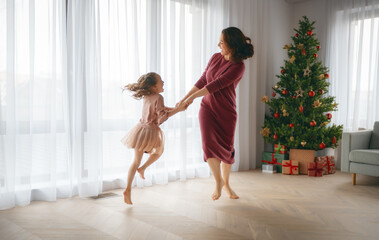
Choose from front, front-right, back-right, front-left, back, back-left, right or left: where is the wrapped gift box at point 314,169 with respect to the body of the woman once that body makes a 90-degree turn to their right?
right

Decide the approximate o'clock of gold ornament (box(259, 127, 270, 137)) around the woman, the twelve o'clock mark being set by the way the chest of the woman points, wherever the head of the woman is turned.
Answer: The gold ornament is roughly at 5 o'clock from the woman.

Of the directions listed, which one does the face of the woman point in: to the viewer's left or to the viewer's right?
to the viewer's left

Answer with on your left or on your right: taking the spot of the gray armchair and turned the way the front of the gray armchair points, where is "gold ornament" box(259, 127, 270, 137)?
on your right

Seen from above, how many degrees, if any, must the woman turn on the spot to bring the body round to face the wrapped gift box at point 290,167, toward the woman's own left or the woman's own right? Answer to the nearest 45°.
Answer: approximately 180°

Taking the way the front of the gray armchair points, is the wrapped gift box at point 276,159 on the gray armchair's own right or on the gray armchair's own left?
on the gray armchair's own right

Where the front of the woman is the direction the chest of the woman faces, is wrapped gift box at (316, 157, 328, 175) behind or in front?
behind

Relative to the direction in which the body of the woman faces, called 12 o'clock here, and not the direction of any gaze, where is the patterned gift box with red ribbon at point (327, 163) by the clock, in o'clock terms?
The patterned gift box with red ribbon is roughly at 6 o'clock from the woman.

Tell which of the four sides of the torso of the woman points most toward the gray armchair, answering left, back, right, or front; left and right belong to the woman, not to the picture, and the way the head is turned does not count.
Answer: back

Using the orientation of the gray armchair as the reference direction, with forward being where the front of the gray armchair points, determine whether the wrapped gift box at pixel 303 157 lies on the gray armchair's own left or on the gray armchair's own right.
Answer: on the gray armchair's own right

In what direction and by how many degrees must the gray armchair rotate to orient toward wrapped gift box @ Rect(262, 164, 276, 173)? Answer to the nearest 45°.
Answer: approximately 45° to its right
